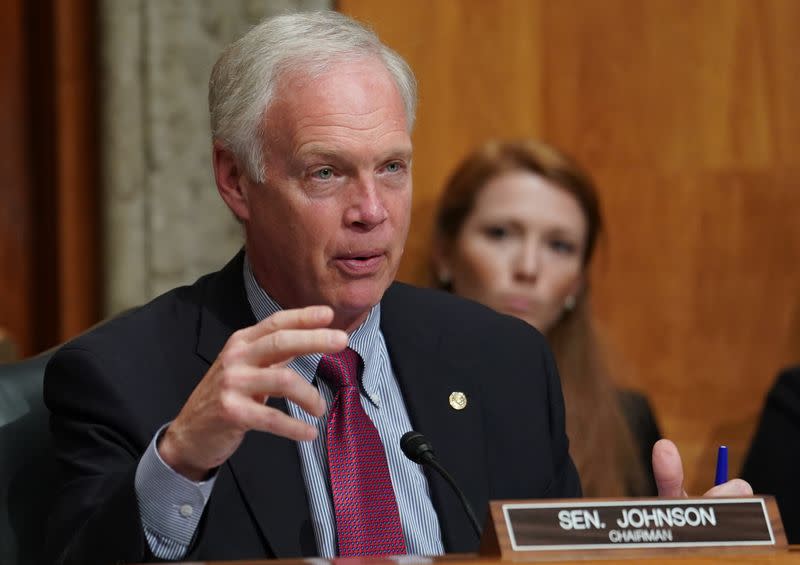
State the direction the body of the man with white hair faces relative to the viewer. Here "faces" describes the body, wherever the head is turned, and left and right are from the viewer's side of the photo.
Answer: facing the viewer and to the right of the viewer

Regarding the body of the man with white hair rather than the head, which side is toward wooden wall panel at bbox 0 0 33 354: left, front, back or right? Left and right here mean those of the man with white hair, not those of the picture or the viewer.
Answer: back

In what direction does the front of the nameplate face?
toward the camera

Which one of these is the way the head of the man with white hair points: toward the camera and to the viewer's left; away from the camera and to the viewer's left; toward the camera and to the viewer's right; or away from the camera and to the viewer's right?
toward the camera and to the viewer's right

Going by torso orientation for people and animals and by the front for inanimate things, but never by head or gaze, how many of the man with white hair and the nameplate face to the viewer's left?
0

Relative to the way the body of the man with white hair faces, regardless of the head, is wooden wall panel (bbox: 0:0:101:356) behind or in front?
behind

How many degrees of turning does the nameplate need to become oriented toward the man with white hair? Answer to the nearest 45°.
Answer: approximately 135° to its right
